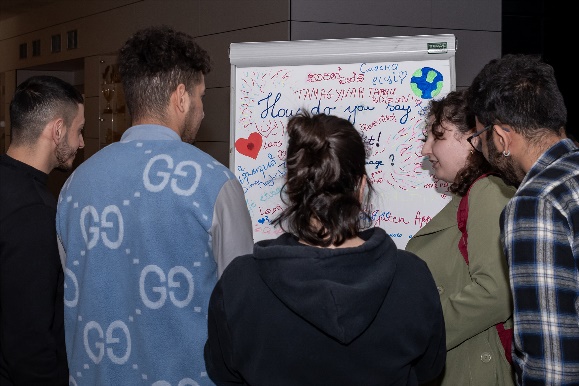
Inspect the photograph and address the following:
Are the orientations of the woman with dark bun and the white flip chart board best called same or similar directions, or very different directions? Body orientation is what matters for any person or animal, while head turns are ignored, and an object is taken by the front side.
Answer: very different directions

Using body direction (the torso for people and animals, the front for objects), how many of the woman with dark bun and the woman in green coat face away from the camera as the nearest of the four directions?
1

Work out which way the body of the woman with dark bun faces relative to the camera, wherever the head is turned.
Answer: away from the camera

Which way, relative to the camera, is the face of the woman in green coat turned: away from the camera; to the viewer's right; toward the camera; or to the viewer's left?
to the viewer's left

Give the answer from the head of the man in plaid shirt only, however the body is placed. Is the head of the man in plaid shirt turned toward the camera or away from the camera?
away from the camera

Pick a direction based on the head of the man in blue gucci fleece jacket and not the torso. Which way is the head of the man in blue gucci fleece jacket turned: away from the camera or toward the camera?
away from the camera

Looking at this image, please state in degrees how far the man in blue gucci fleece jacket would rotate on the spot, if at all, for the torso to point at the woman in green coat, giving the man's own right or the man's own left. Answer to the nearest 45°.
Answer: approximately 45° to the man's own right

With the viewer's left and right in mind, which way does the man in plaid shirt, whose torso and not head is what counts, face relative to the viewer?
facing away from the viewer and to the left of the viewer

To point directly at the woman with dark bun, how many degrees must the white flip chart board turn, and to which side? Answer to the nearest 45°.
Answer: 0° — it already faces them

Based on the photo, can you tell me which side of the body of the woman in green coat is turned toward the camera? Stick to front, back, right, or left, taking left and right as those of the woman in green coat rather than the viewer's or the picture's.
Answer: left

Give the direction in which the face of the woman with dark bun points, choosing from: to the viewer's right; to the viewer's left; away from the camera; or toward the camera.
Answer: away from the camera
